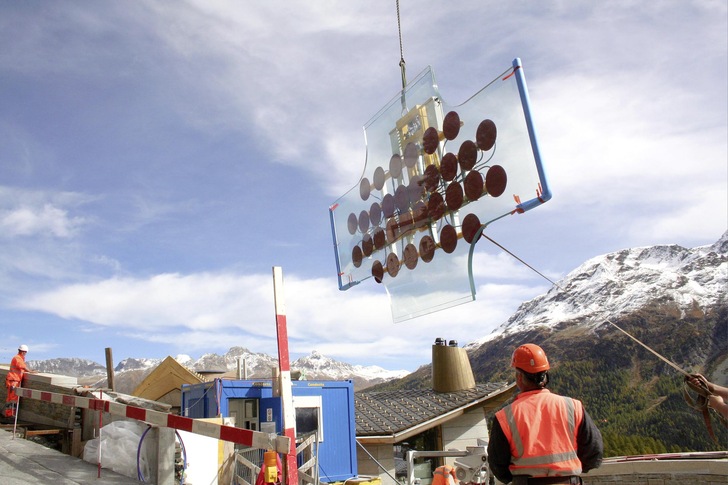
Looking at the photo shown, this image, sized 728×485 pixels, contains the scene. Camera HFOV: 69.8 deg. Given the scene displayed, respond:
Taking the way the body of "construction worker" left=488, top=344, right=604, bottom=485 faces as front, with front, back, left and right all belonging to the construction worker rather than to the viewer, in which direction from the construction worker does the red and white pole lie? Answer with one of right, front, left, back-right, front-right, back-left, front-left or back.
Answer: front-left

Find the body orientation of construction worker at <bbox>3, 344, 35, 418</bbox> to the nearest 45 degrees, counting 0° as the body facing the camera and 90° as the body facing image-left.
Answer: approximately 270°

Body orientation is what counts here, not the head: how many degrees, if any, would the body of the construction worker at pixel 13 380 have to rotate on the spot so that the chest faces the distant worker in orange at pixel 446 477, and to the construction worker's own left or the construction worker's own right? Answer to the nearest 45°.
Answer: approximately 45° to the construction worker's own right

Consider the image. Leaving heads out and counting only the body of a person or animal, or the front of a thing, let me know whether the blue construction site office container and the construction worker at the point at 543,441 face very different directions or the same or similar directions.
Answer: very different directions

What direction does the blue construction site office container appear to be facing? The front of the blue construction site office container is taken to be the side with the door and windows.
toward the camera

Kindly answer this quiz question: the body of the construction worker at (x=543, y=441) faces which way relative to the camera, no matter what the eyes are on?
away from the camera

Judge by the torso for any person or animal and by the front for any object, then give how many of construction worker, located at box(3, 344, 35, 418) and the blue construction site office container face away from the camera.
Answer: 0

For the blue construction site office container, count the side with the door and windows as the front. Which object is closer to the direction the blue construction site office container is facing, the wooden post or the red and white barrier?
the red and white barrier
